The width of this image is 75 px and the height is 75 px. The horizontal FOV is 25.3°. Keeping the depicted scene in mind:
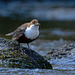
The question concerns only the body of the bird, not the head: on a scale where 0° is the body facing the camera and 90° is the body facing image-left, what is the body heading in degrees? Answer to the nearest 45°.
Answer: approximately 315°
